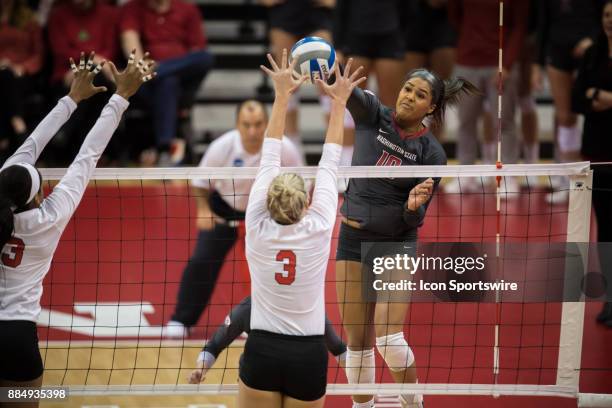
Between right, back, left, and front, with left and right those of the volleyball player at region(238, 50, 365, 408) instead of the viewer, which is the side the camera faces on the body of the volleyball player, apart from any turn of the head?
back

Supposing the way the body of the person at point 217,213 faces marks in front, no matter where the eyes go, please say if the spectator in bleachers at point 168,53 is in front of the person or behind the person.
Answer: behind

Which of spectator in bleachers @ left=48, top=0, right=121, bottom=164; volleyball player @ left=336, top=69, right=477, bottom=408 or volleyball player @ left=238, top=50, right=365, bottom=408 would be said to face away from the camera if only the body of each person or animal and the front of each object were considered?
volleyball player @ left=238, top=50, right=365, bottom=408

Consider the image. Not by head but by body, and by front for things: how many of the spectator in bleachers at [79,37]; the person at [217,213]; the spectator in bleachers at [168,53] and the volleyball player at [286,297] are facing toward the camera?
3

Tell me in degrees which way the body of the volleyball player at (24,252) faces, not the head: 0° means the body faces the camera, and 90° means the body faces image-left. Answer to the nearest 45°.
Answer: approximately 225°

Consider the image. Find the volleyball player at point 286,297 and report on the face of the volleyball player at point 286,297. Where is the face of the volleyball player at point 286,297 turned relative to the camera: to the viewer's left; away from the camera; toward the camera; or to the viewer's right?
away from the camera

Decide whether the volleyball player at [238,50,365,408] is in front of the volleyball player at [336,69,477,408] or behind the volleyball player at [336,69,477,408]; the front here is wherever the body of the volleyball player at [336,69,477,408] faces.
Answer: in front

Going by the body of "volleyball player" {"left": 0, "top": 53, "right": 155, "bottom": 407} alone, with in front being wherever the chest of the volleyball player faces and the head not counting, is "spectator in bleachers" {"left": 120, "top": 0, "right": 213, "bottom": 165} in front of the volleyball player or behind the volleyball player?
in front

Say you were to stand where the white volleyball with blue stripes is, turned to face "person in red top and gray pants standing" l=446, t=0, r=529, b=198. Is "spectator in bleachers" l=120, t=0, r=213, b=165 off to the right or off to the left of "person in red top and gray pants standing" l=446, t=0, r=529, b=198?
left

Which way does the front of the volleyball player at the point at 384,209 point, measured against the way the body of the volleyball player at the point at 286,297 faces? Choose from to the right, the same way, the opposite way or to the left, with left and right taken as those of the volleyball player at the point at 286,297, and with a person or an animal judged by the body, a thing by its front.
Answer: the opposite way

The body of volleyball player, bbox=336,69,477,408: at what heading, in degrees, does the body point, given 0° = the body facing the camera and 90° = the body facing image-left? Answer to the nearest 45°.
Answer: approximately 0°

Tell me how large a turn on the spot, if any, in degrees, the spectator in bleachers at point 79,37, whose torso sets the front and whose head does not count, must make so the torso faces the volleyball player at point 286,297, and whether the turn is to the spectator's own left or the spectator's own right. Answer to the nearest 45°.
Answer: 0° — they already face them
